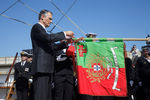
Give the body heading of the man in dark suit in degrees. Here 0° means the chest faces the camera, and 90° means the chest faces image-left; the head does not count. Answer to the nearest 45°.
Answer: approximately 270°

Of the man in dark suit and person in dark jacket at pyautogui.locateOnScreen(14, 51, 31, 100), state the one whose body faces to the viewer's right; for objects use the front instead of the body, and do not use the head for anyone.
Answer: the man in dark suit

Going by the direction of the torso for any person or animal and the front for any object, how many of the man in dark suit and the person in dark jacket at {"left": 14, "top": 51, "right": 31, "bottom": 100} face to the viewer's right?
1

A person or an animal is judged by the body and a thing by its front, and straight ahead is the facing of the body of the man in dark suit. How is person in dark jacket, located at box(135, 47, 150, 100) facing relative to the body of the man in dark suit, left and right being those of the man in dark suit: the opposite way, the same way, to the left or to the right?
to the right

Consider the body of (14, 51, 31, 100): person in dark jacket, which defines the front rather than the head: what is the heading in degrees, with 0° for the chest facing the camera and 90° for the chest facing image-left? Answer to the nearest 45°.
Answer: approximately 0°

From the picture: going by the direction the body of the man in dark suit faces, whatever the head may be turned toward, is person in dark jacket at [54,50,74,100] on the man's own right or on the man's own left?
on the man's own left
